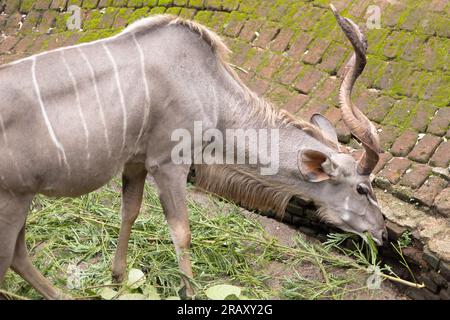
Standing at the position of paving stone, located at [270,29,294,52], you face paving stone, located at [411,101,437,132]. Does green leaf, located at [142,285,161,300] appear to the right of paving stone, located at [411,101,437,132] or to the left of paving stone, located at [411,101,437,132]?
right

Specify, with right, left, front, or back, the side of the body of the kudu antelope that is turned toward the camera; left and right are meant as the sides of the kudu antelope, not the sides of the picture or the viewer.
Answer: right

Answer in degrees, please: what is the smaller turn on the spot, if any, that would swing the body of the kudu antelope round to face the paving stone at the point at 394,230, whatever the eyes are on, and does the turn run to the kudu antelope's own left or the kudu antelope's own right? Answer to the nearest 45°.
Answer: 0° — it already faces it

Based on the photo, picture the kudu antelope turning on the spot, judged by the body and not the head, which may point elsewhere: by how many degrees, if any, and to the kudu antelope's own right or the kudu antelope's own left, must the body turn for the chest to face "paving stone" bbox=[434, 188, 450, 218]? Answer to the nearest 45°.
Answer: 0° — it already faces it

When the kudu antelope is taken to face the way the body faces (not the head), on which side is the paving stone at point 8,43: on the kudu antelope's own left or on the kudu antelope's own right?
on the kudu antelope's own left

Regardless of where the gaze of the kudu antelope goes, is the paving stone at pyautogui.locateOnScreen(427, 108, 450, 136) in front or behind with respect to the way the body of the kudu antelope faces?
in front

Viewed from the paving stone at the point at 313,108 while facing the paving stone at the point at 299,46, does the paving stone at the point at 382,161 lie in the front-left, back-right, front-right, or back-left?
back-right

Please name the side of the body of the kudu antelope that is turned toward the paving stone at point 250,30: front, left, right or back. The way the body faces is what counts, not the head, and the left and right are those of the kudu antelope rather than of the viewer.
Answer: left

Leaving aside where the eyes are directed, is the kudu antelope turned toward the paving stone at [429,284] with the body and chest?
yes

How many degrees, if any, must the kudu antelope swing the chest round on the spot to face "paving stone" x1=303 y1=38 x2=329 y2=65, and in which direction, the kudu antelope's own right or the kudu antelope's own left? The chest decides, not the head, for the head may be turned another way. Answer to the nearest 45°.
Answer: approximately 45° to the kudu antelope's own left
